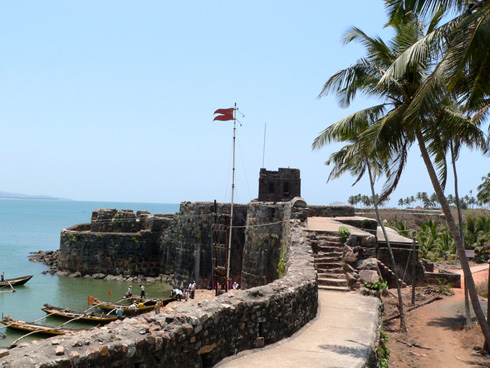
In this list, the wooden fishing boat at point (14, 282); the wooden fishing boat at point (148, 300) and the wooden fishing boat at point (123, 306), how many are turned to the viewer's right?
2

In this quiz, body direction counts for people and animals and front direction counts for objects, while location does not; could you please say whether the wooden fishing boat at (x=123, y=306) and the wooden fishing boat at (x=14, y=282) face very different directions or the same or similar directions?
very different directions

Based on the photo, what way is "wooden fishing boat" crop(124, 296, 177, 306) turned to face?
to the viewer's right

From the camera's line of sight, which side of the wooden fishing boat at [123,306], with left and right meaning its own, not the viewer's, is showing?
left

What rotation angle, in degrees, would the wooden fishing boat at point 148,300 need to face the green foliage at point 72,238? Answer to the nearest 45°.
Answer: approximately 135° to its left

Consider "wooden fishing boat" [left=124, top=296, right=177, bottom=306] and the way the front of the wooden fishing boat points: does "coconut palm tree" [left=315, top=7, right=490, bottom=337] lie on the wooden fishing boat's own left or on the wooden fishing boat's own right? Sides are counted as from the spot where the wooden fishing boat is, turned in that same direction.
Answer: on the wooden fishing boat's own right

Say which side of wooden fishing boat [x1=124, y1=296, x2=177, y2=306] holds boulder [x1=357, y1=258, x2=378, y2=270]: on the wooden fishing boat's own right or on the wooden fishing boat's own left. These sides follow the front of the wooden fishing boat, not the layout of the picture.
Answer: on the wooden fishing boat's own right
